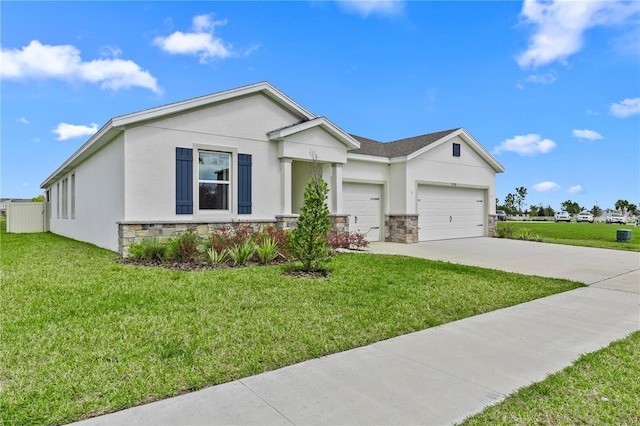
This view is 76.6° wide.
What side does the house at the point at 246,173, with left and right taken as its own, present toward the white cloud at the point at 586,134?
left

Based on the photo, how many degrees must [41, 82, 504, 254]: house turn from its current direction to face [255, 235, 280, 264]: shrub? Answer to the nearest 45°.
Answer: approximately 45° to its right

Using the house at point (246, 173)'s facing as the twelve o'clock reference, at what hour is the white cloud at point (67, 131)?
The white cloud is roughly at 6 o'clock from the house.

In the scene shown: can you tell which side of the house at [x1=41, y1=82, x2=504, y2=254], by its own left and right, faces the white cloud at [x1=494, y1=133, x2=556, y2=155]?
left

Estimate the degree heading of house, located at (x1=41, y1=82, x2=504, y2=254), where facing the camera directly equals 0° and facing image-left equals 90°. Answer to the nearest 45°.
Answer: approximately 315°

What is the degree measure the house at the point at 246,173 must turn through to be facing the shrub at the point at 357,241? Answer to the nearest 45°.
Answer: approximately 45° to its left

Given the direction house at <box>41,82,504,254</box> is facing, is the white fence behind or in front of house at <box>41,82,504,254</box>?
behind

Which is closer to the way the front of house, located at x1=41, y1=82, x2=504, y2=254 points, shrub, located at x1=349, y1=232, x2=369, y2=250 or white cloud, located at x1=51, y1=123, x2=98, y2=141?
the shrub

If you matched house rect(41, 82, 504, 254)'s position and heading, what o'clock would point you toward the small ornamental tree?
The small ornamental tree is roughly at 1 o'clock from the house.
